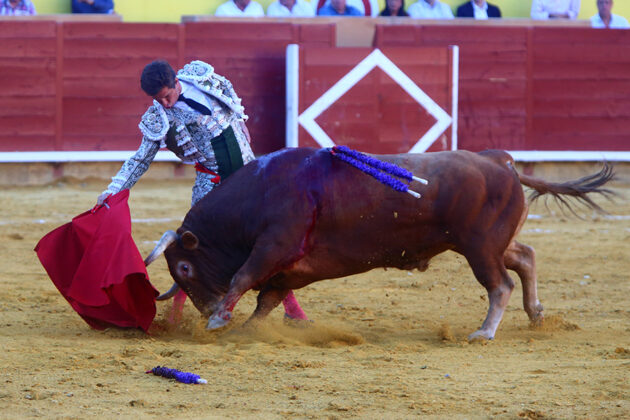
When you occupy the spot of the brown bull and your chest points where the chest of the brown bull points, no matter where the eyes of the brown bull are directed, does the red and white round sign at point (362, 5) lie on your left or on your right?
on your right

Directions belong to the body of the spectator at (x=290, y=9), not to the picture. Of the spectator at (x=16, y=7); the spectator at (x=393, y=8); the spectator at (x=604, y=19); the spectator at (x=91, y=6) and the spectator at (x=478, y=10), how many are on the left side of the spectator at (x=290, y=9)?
3

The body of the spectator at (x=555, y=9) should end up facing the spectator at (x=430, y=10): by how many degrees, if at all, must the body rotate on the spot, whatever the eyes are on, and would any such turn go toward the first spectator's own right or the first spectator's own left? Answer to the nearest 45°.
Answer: approximately 45° to the first spectator's own right

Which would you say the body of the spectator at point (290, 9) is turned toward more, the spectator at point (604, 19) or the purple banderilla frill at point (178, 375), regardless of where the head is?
the purple banderilla frill

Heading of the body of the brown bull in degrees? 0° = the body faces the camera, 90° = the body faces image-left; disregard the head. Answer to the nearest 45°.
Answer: approximately 90°

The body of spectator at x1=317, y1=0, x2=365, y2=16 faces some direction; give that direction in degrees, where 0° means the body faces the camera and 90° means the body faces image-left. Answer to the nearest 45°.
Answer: approximately 0°

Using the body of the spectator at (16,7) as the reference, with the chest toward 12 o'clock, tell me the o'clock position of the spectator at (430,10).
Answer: the spectator at (430,10) is roughly at 9 o'clock from the spectator at (16,7).
